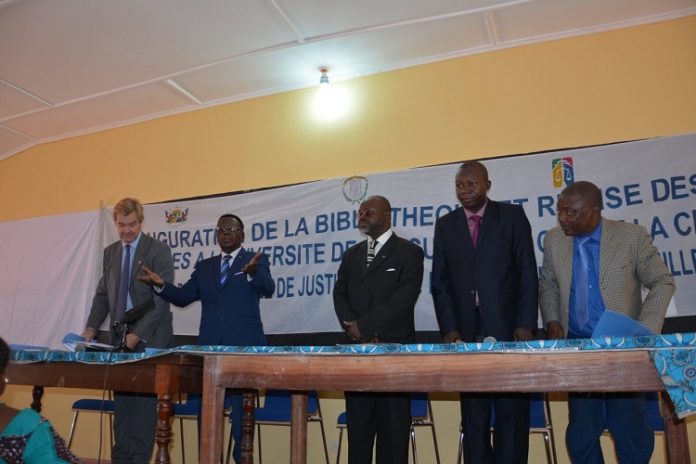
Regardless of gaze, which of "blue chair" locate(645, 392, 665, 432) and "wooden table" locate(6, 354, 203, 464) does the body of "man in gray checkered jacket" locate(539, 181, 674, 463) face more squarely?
the wooden table

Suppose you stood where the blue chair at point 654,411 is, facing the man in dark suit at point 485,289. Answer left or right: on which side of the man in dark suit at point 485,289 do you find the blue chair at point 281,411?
right

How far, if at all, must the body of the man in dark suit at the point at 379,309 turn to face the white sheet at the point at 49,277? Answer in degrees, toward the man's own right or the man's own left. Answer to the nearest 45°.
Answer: approximately 90° to the man's own right

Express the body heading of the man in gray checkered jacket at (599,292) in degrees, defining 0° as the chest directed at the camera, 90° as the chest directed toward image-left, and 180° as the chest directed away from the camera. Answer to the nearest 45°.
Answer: approximately 45°

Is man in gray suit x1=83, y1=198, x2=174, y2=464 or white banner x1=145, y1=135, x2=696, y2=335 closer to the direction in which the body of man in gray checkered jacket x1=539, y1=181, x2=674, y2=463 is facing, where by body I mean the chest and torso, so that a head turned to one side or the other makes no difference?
the man in gray suit

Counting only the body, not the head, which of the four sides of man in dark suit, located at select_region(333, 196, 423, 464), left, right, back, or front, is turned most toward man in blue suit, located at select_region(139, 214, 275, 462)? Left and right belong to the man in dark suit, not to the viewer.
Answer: right

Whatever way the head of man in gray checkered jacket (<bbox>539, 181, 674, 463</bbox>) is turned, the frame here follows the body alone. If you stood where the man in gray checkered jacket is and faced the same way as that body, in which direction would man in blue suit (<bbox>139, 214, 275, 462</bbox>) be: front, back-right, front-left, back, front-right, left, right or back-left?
front-right

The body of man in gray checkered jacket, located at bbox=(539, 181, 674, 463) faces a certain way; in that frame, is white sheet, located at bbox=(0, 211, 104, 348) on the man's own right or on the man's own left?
on the man's own right

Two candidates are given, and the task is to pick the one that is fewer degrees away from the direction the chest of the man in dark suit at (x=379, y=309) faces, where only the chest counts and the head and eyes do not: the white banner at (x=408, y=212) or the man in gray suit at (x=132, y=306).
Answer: the man in gray suit

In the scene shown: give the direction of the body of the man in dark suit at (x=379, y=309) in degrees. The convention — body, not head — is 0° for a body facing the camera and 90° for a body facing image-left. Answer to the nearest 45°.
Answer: approximately 45°

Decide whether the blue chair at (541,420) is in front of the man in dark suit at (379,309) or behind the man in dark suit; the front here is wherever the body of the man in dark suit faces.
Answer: behind

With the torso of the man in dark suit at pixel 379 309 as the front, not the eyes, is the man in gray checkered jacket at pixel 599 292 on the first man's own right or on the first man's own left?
on the first man's own left

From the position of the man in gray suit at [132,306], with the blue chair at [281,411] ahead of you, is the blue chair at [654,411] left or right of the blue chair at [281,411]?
right

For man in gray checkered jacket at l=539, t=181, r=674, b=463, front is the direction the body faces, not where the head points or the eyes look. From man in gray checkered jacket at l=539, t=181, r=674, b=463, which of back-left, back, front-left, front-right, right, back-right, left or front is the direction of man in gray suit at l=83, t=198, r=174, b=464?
front-right

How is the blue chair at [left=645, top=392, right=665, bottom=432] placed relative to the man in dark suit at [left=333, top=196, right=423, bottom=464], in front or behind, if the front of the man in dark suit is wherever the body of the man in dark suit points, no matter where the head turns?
behind
